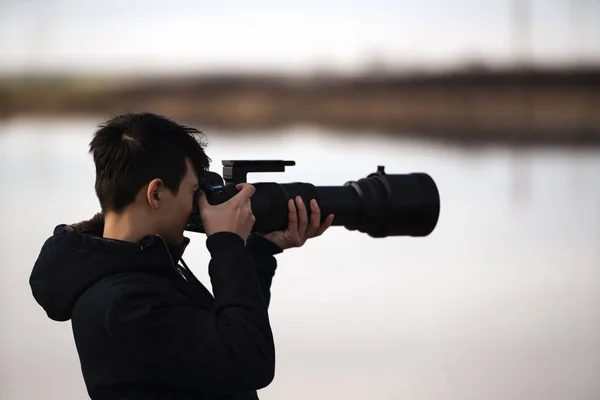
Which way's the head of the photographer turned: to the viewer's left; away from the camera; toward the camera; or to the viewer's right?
to the viewer's right

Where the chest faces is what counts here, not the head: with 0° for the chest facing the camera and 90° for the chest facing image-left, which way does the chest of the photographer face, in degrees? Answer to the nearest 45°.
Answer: approximately 270°

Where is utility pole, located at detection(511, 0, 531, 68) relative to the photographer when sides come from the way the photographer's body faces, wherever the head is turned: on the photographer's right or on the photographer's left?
on the photographer's left
